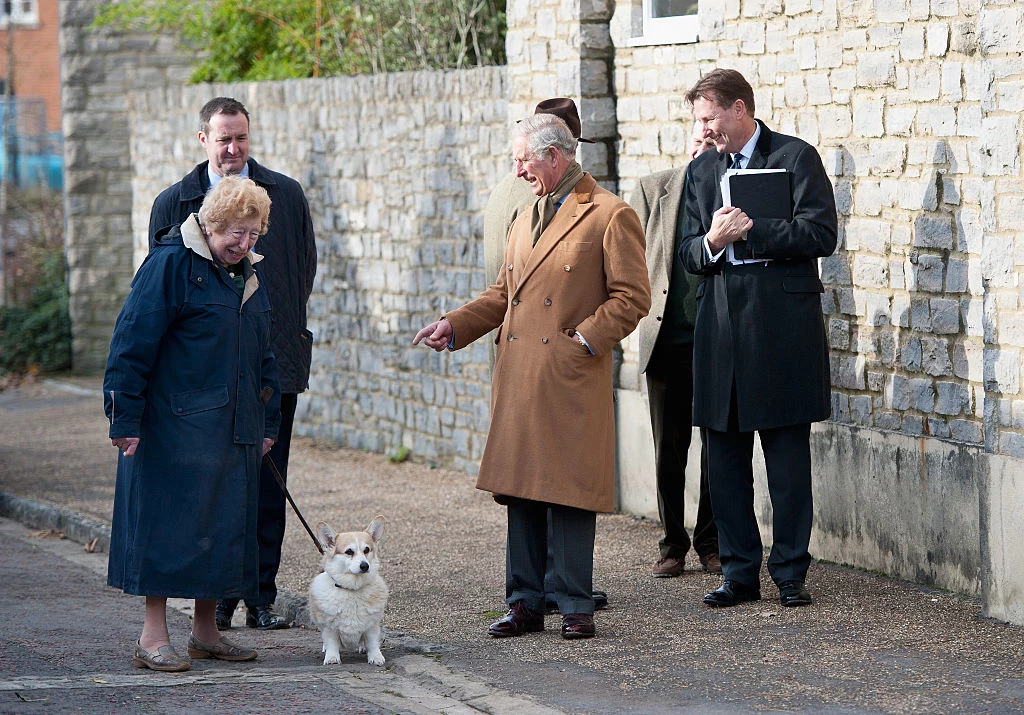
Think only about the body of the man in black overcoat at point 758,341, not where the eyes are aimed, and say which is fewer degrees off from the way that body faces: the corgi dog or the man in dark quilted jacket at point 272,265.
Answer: the corgi dog

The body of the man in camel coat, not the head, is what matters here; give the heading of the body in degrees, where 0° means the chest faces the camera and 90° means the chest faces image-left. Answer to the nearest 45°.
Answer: approximately 45°

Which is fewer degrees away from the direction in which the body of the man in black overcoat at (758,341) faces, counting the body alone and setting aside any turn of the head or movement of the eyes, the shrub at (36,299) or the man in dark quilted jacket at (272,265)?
the man in dark quilted jacket

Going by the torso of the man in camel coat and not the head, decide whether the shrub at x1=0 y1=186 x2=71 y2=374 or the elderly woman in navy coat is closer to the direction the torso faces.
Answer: the elderly woman in navy coat

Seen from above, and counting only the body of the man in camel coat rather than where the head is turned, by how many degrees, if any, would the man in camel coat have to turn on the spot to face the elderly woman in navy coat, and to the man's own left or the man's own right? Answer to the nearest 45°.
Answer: approximately 45° to the man's own right

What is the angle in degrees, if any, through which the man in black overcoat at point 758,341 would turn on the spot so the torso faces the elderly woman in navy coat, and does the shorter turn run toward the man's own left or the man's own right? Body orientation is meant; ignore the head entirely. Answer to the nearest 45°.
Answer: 0° — they already face them

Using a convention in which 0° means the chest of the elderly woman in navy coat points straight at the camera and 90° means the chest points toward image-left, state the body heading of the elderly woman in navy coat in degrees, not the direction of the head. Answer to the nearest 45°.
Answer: approximately 315°

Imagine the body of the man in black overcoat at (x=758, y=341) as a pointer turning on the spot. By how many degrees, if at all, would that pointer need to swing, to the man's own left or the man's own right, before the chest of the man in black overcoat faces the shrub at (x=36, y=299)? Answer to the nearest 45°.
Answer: approximately 90° to the man's own right

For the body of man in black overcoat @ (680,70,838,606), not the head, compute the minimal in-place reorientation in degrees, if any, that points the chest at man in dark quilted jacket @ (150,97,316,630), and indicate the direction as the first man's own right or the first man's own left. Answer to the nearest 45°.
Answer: approximately 45° to the first man's own right
